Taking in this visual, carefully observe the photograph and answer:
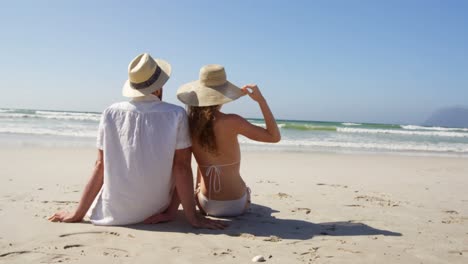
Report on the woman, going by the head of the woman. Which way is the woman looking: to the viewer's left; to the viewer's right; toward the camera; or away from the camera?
away from the camera

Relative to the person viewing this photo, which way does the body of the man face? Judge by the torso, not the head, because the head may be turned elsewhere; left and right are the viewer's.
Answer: facing away from the viewer
